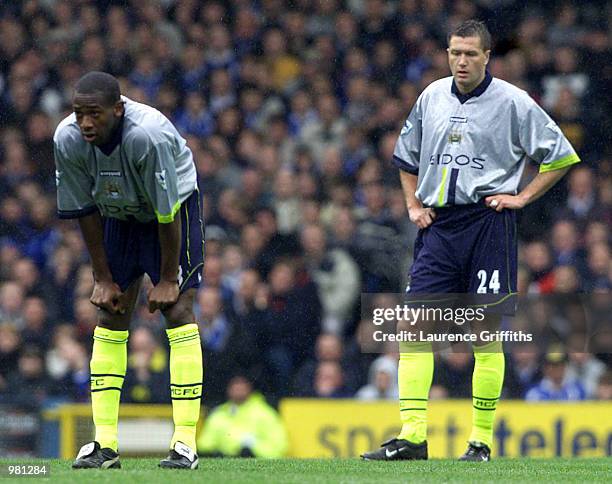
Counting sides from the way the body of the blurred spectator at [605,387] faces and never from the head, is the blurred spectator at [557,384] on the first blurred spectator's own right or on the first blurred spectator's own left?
on the first blurred spectator's own right

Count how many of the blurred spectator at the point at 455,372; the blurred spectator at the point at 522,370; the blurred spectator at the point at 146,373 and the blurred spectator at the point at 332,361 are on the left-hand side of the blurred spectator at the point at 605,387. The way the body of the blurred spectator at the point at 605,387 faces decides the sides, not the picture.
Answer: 0

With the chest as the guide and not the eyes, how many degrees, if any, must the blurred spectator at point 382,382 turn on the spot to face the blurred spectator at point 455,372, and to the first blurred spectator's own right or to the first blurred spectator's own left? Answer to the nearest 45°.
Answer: approximately 90° to the first blurred spectator's own left

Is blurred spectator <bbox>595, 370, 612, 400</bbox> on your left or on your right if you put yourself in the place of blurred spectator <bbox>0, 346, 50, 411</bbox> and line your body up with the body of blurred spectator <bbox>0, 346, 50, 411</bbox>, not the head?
on your left

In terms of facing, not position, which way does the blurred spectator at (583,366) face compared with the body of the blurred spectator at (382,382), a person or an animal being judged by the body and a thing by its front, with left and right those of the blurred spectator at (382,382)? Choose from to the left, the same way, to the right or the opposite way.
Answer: the same way

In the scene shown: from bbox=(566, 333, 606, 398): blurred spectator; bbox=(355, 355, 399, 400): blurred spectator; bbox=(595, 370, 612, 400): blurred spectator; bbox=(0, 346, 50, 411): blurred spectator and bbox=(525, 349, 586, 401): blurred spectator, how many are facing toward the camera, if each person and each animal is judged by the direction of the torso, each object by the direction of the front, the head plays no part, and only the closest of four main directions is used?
5

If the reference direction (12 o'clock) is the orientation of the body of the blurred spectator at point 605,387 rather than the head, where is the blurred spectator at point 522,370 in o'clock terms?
the blurred spectator at point 522,370 is roughly at 3 o'clock from the blurred spectator at point 605,387.

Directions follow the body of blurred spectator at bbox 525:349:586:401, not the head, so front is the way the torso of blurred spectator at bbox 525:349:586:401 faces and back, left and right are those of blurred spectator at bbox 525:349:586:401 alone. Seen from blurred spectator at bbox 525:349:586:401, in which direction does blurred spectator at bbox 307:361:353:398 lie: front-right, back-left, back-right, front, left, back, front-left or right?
right

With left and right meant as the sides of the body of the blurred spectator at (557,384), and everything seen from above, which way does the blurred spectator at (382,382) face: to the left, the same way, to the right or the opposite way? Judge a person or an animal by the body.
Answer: the same way

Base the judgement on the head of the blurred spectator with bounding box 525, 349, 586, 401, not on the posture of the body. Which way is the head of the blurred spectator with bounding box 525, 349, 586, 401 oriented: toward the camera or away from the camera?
toward the camera

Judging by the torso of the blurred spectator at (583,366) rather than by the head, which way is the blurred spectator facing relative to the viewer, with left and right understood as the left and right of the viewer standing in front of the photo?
facing the viewer

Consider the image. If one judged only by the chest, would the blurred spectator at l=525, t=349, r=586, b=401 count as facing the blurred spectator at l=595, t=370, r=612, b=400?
no

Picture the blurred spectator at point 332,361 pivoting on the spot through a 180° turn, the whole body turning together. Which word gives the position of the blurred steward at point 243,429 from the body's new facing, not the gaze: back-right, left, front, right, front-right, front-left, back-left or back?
back-left

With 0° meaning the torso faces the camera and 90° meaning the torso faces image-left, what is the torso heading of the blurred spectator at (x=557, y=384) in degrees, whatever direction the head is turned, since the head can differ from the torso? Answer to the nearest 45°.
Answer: approximately 0°

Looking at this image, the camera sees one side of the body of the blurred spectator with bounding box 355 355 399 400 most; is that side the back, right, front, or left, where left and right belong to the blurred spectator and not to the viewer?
front
